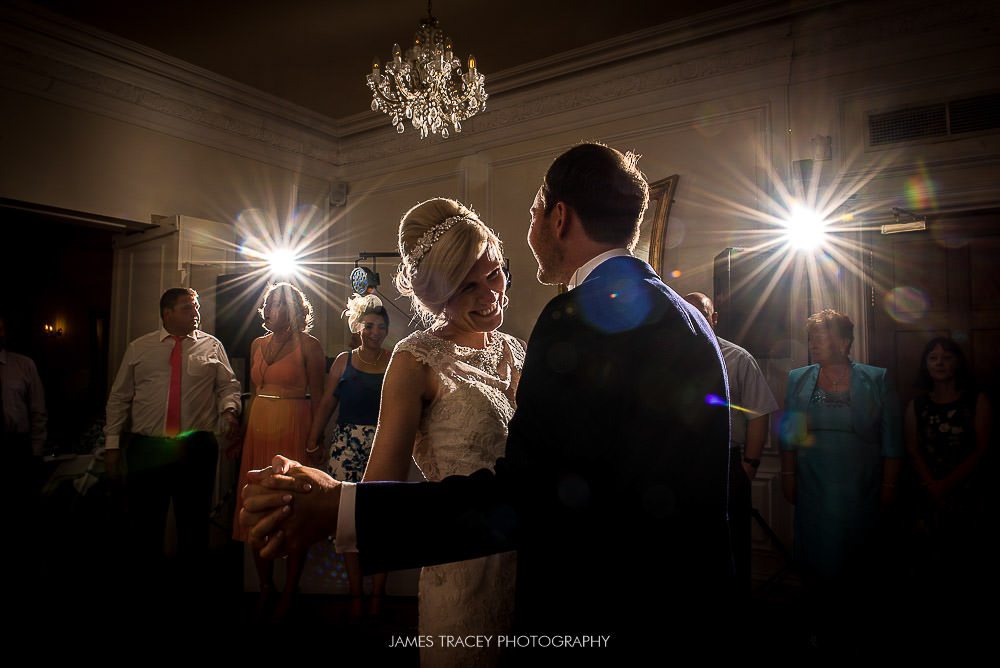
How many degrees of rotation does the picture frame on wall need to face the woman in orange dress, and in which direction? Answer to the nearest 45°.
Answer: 0° — it already faces them

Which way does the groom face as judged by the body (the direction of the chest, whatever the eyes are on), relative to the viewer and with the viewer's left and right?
facing away from the viewer and to the left of the viewer

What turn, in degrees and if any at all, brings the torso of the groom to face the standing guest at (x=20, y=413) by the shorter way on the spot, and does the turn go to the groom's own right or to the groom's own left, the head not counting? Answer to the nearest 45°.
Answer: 0° — they already face them

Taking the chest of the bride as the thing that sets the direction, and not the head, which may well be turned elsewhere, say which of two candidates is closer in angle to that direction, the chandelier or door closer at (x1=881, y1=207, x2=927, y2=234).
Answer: the door closer

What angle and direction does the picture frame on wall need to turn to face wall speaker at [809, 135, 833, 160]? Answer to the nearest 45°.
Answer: approximately 135° to its left

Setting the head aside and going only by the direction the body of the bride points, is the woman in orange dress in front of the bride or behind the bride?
behind

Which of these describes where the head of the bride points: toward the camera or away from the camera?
toward the camera

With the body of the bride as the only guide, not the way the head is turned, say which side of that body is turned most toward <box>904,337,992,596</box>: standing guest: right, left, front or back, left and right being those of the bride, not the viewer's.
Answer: left

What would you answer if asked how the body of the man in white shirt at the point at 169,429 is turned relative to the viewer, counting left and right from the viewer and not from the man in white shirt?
facing the viewer

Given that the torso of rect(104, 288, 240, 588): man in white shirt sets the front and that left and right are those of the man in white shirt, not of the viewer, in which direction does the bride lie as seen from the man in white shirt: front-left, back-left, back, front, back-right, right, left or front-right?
front

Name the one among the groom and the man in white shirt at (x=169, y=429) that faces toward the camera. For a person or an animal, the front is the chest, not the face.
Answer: the man in white shirt

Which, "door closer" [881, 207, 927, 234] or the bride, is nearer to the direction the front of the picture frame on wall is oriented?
the bride

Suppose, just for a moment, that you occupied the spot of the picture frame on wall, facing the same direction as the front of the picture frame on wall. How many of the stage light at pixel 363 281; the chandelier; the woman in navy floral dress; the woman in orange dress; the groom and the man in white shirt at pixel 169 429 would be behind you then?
0

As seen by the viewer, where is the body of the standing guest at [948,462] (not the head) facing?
toward the camera

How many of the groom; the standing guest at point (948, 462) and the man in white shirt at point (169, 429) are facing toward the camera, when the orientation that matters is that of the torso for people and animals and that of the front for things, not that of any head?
2

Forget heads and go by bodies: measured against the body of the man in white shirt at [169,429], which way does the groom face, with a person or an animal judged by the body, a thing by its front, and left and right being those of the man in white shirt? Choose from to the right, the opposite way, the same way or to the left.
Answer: the opposite way
